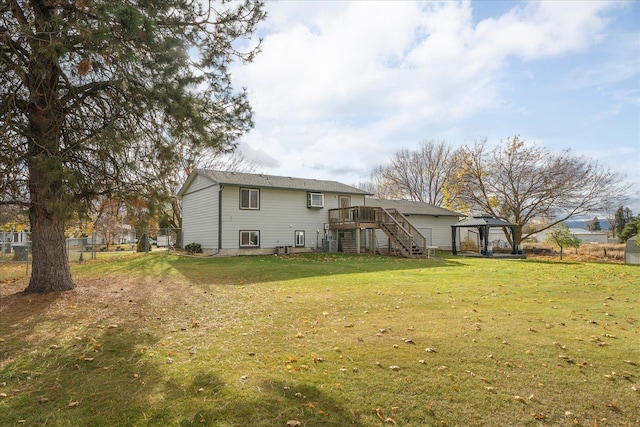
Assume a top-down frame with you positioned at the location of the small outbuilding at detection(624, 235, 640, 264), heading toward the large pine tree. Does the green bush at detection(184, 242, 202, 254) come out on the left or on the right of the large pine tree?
right

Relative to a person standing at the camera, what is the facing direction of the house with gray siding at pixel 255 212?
facing away from the viewer and to the left of the viewer

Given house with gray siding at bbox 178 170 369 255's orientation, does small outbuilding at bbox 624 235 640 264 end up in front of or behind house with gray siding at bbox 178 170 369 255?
behind

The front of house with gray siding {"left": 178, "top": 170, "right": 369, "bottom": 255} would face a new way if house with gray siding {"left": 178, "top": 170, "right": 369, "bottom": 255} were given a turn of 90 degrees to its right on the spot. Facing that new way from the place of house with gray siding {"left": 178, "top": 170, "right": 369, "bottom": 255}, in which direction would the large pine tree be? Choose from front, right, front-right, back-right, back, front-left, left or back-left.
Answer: back-right
